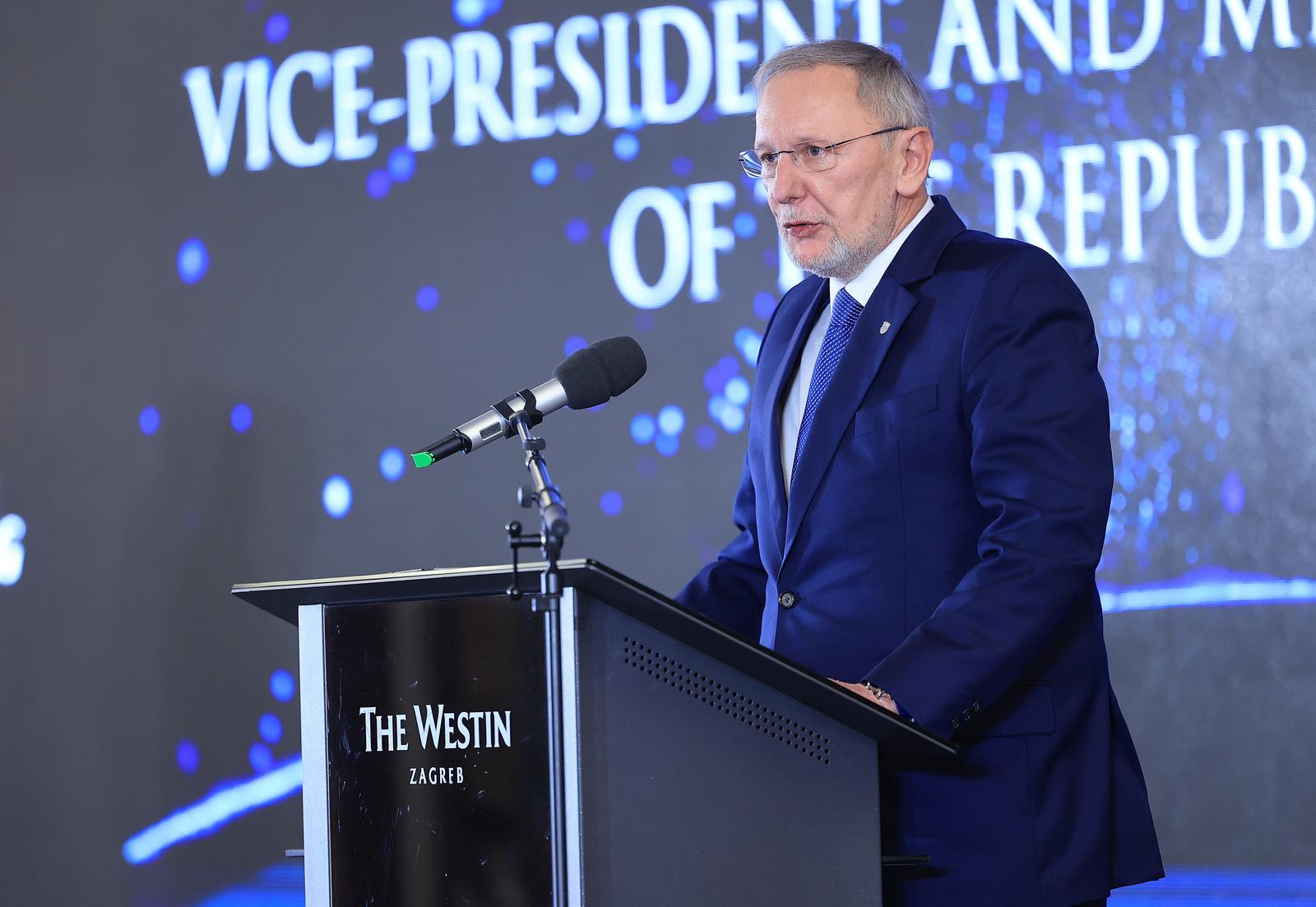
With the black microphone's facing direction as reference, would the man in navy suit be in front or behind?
in front

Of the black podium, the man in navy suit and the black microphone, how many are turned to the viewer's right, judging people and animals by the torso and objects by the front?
1

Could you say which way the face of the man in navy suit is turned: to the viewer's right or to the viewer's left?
to the viewer's left

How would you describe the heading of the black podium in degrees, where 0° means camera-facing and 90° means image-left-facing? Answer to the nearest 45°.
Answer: approximately 45°

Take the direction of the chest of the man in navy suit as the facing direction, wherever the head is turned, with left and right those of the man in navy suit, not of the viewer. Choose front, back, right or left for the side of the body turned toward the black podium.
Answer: front

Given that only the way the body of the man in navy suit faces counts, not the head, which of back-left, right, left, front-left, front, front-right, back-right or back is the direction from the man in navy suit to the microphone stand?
front

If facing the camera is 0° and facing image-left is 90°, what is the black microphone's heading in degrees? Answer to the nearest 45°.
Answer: approximately 270°

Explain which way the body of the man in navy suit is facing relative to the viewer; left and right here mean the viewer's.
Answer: facing the viewer and to the left of the viewer

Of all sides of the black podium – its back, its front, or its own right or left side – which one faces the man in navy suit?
back

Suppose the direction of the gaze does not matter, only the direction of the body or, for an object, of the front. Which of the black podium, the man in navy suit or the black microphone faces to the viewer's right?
the black microphone

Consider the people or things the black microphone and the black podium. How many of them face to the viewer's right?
1
